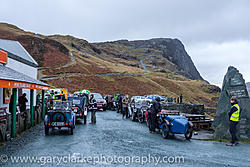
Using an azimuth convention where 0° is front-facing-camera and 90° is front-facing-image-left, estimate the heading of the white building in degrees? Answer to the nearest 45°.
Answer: approximately 270°

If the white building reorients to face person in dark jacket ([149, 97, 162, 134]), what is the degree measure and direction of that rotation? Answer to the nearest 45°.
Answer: approximately 45° to its right
